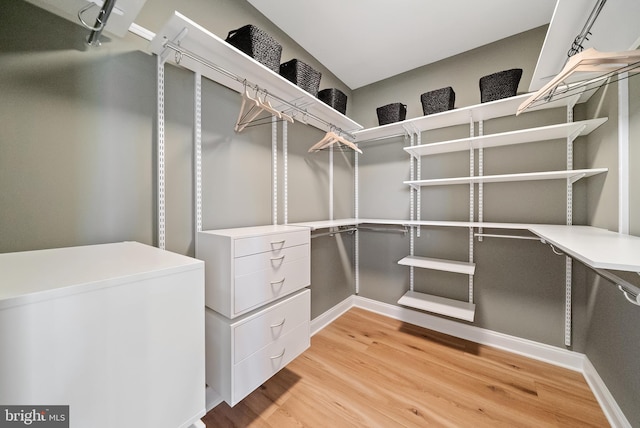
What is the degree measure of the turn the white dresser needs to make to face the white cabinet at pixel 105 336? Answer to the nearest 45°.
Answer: approximately 90° to its right

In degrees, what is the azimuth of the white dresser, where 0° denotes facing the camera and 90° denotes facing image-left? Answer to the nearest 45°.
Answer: approximately 315°

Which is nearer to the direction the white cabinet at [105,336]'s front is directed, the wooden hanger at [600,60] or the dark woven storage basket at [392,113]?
the wooden hanger

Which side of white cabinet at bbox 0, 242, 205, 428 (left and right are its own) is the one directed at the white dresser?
left

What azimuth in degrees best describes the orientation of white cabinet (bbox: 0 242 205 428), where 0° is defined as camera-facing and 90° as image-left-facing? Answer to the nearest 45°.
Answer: approximately 315°

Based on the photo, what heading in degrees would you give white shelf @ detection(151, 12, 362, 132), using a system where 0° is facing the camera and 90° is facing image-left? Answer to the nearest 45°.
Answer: approximately 315°

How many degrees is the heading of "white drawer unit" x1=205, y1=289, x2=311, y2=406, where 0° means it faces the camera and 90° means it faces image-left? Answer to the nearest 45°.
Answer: approximately 315°
